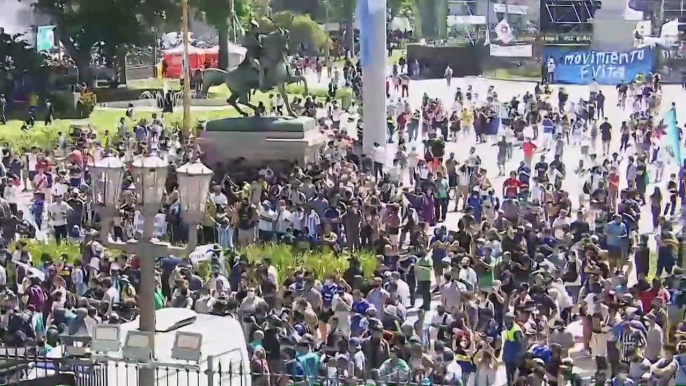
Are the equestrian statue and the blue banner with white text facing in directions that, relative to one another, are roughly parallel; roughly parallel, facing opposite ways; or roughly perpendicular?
roughly perpendicular

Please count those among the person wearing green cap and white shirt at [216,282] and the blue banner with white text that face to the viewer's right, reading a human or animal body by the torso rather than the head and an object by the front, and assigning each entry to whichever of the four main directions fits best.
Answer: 0

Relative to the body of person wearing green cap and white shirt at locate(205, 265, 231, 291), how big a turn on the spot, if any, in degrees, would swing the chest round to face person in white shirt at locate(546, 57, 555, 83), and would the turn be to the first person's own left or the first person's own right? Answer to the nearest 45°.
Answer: approximately 135° to the first person's own left

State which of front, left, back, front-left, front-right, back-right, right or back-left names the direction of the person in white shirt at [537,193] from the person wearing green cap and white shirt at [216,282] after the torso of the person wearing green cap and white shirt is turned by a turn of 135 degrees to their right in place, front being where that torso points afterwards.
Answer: right

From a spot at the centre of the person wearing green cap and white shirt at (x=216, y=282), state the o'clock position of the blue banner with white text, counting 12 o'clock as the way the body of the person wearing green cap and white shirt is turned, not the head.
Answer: The blue banner with white text is roughly at 7 o'clock from the person wearing green cap and white shirt.

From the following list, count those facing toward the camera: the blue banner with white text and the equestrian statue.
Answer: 1

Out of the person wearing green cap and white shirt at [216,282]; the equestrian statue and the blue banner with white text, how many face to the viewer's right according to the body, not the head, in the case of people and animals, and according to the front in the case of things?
1

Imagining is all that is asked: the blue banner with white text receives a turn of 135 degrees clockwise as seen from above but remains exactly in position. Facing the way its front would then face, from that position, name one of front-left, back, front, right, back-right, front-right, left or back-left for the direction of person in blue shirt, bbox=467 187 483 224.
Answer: back-left

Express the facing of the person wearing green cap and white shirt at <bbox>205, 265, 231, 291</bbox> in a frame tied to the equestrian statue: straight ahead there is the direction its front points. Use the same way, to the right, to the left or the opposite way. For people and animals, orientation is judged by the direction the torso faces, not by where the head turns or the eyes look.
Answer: to the right

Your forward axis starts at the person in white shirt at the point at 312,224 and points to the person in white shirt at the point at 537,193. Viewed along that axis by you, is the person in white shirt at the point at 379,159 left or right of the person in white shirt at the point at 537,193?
left

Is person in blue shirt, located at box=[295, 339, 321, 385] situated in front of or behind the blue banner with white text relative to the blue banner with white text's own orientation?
in front

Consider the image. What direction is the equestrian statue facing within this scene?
to the viewer's right

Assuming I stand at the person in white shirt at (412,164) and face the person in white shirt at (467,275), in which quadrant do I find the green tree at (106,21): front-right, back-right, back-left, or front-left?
back-right

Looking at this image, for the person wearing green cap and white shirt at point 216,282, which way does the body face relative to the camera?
toward the camera

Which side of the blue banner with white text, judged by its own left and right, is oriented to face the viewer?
front

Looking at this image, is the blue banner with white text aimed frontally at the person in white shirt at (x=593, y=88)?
yes

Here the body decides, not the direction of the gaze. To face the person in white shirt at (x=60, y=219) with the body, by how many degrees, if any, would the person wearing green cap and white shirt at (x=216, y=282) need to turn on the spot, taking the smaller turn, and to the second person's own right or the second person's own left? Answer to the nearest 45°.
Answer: approximately 135° to the second person's own right
